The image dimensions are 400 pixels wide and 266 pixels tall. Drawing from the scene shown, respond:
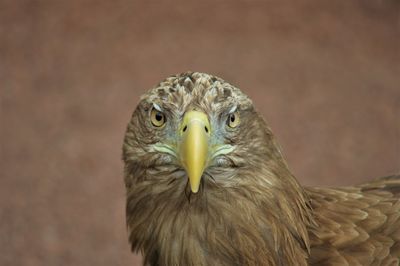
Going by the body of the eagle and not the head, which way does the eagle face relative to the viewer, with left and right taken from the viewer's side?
facing the viewer and to the left of the viewer
